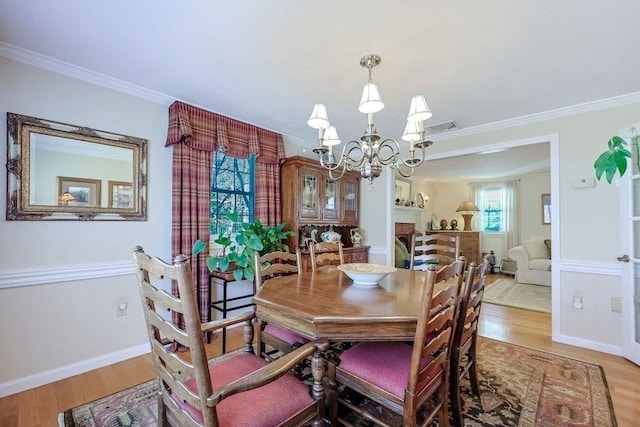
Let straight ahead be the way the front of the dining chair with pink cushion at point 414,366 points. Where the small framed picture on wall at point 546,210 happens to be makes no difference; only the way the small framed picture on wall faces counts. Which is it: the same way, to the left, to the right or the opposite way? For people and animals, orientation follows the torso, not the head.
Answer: to the left

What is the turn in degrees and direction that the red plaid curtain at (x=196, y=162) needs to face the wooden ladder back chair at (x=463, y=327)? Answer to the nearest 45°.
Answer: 0° — it already faces it

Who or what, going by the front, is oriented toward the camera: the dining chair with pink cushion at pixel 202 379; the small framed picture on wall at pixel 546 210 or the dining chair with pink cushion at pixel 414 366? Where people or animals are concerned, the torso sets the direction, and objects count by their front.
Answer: the small framed picture on wall

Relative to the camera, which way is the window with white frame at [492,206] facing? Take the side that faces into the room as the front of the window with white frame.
toward the camera

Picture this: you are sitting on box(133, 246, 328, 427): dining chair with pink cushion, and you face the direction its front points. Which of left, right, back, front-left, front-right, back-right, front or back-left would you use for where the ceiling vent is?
front

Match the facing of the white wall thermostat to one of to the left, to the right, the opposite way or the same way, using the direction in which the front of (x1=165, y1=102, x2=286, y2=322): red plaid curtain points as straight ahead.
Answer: to the right

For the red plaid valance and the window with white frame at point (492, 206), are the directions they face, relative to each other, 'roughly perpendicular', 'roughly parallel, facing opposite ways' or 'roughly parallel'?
roughly perpendicular

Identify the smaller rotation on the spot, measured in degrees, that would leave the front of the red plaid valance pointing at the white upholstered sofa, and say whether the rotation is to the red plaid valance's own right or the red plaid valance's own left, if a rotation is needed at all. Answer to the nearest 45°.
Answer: approximately 45° to the red plaid valance's own left

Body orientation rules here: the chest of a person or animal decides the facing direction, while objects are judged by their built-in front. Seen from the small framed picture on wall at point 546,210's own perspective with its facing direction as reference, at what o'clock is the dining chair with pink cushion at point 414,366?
The dining chair with pink cushion is roughly at 12 o'clock from the small framed picture on wall.

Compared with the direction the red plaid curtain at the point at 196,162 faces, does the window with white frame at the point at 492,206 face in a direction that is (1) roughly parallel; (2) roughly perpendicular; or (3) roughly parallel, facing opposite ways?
roughly perpendicular

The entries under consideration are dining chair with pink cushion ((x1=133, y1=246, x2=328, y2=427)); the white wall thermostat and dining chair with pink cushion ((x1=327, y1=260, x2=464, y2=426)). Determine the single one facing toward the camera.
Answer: the white wall thermostat

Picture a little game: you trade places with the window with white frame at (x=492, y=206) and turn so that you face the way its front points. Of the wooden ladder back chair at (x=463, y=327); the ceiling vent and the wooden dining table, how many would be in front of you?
3

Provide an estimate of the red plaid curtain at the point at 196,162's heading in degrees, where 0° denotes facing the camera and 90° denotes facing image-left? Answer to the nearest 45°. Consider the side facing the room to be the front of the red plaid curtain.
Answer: approximately 315°

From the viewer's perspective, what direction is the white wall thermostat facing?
toward the camera

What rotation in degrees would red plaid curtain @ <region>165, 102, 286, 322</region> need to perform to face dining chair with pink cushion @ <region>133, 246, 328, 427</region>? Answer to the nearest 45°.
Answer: approximately 45° to its right

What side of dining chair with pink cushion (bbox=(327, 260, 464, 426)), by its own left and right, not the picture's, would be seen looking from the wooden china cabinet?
front

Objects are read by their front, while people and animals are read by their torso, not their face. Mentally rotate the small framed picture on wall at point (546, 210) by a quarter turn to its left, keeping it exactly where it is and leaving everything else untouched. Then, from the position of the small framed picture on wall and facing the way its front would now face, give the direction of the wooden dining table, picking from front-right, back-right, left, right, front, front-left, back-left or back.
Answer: right
